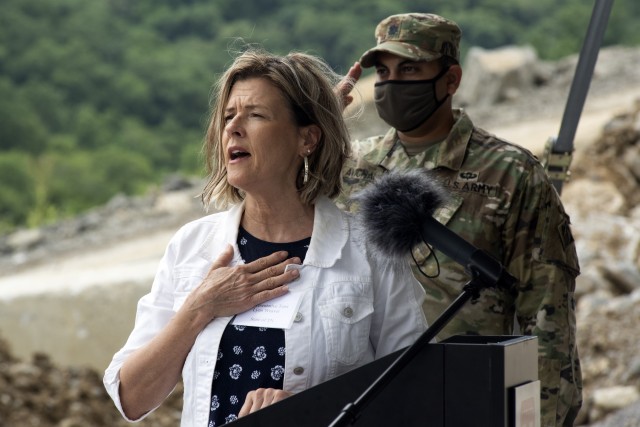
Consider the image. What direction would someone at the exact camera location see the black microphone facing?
facing to the left of the viewer
